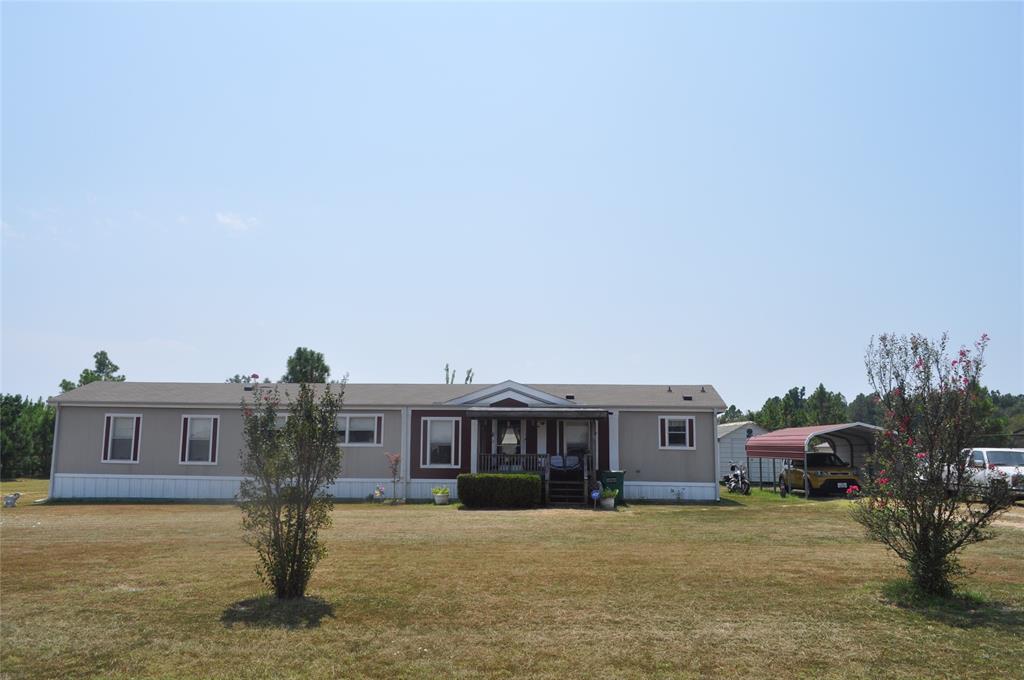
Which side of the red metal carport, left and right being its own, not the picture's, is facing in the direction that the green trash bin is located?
right

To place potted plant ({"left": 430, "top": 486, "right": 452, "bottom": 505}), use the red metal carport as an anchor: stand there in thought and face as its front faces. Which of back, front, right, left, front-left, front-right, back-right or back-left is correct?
right

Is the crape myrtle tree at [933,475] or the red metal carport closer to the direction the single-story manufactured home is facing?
the crape myrtle tree

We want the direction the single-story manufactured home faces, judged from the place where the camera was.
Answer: facing the viewer

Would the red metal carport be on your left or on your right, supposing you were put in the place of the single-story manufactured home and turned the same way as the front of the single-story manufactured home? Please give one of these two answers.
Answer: on your left

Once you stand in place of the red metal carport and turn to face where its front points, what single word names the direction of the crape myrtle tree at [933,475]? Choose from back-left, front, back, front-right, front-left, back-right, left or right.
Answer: front-right

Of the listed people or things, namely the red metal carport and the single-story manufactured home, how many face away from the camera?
0

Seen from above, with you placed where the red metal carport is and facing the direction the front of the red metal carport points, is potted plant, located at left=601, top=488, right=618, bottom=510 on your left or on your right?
on your right

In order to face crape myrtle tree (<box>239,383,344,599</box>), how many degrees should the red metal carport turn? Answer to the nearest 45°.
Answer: approximately 45° to its right

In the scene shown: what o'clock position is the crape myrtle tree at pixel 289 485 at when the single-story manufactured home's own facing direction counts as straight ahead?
The crape myrtle tree is roughly at 12 o'clock from the single-story manufactured home.

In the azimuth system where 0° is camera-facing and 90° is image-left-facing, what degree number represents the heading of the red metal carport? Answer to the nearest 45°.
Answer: approximately 315°

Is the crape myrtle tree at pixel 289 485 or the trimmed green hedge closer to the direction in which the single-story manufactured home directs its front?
the crape myrtle tree

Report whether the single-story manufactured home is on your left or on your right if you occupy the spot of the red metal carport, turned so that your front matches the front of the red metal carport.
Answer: on your right
